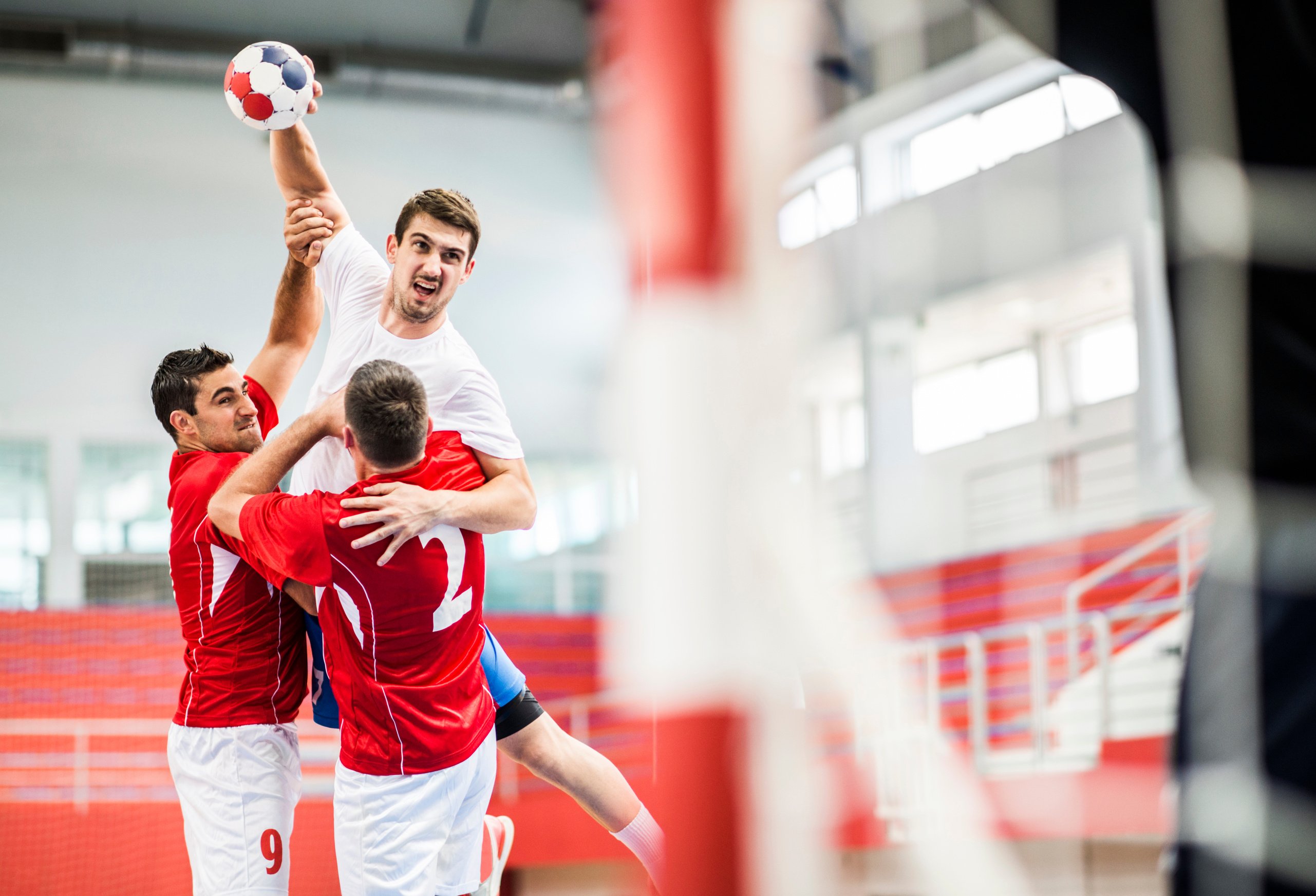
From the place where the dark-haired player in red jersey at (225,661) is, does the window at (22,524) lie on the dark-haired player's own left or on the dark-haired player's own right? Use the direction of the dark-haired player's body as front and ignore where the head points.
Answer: on the dark-haired player's own left

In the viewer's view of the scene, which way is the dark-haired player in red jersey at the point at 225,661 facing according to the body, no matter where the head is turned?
to the viewer's right

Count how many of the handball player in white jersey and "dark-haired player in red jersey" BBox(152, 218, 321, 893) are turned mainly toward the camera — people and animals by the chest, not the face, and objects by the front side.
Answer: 1

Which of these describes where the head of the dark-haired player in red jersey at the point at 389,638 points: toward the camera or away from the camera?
away from the camera

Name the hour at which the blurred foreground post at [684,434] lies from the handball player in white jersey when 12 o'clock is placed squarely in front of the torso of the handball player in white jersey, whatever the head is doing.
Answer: The blurred foreground post is roughly at 12 o'clock from the handball player in white jersey.

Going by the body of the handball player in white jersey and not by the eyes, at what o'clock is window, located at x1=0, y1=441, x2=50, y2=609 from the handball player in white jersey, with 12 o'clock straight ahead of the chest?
The window is roughly at 5 o'clock from the handball player in white jersey.
